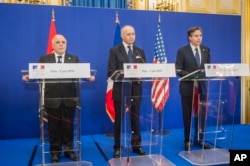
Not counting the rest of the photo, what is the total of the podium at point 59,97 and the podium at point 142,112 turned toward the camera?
2

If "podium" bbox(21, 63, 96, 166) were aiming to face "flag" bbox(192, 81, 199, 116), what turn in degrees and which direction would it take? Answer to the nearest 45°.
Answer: approximately 90° to its left

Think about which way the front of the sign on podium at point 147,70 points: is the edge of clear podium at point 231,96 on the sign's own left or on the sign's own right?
on the sign's own left

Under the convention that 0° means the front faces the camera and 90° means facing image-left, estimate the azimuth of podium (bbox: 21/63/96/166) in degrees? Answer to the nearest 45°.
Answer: approximately 0°

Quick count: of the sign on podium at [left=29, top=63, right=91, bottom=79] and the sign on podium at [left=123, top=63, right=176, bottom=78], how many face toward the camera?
2

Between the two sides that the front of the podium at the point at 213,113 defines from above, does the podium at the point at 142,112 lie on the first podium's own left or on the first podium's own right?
on the first podium's own right

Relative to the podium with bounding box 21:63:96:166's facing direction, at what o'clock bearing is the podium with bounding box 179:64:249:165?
the podium with bounding box 179:64:249:165 is roughly at 9 o'clock from the podium with bounding box 21:63:96:166.

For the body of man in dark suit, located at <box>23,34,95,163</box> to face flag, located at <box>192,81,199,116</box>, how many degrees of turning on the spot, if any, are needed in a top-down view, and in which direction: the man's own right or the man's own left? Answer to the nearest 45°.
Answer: approximately 90° to the man's own left

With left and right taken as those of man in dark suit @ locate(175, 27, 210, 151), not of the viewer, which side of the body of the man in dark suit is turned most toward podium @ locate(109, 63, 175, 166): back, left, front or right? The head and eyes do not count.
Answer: right

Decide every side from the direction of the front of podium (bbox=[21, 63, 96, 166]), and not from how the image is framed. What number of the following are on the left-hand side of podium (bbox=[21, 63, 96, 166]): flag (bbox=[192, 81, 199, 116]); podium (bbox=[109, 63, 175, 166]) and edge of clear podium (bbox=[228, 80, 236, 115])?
3
